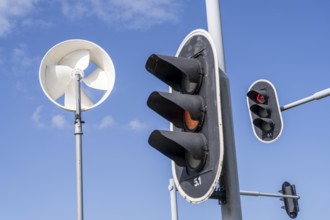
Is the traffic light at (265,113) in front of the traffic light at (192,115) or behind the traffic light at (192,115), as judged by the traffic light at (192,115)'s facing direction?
behind

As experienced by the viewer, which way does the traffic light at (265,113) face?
facing the viewer and to the left of the viewer

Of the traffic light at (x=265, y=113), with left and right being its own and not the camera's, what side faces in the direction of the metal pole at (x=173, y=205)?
right

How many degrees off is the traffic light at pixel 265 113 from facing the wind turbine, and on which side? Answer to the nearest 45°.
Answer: approximately 45° to its right

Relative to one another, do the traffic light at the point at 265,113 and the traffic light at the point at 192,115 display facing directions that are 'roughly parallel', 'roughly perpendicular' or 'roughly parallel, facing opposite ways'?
roughly parallel
